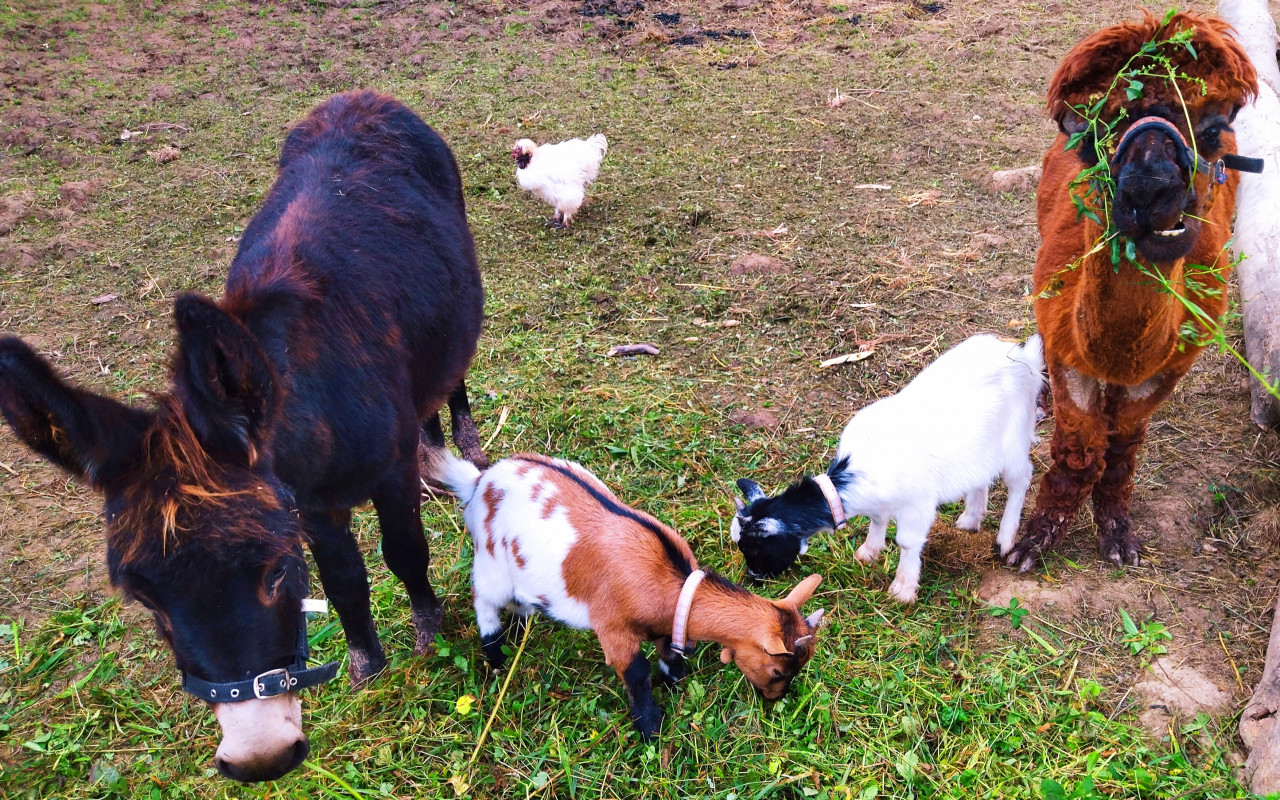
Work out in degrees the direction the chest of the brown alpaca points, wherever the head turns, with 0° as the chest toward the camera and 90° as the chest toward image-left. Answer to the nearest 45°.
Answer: approximately 0°

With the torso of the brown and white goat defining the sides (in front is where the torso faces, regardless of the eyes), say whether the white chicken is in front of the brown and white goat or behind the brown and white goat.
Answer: behind

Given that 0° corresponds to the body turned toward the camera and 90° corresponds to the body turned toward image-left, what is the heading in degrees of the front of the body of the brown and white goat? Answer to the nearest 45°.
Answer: approximately 315°

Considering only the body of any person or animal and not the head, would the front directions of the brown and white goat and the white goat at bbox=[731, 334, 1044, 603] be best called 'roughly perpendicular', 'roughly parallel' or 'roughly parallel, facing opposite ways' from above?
roughly perpendicular

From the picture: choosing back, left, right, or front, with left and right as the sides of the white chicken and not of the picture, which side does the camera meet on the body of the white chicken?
left

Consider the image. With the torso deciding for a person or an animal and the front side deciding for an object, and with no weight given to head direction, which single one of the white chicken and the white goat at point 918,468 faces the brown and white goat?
the white goat
